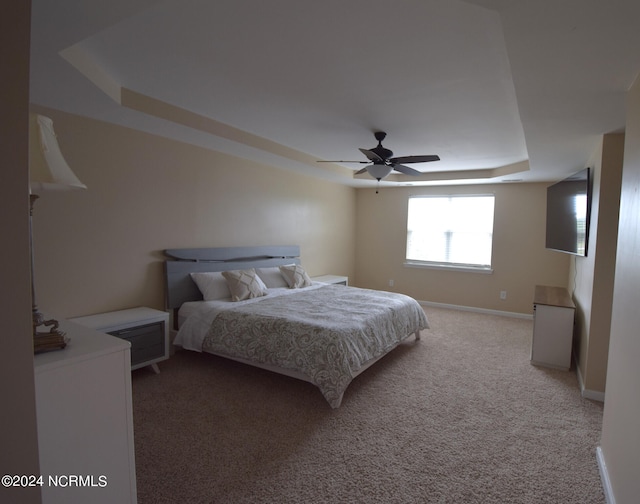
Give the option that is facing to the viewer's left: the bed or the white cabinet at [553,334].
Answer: the white cabinet

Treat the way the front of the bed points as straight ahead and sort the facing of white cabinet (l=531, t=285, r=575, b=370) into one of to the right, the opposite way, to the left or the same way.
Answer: the opposite way

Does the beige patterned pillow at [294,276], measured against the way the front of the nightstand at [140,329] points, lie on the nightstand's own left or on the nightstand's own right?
on the nightstand's own left

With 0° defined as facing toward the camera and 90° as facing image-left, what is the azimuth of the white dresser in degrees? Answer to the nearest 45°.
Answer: approximately 225°

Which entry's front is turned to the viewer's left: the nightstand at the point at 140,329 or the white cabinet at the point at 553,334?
the white cabinet

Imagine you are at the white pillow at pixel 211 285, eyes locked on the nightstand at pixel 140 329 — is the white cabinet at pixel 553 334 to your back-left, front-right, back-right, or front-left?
back-left

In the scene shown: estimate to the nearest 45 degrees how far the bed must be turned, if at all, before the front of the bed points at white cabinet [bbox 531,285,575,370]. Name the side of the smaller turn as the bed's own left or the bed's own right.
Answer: approximately 45° to the bed's own left

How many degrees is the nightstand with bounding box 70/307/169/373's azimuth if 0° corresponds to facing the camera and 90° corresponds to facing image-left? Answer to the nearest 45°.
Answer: approximately 315°

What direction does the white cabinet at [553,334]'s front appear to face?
to the viewer's left

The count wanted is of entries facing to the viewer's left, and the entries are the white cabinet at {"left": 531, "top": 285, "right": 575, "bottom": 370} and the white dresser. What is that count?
1
